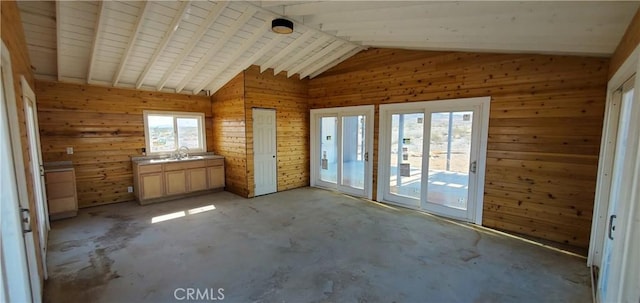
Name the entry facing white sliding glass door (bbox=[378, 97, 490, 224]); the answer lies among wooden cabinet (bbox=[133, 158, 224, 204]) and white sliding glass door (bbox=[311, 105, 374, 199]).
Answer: the wooden cabinet

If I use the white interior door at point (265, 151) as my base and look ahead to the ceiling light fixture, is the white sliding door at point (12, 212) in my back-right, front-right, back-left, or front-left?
front-right

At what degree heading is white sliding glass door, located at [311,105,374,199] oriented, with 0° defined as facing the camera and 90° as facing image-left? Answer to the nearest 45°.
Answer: approximately 45°

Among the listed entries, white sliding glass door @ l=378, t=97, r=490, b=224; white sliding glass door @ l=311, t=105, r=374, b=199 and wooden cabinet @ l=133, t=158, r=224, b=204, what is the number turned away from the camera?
0

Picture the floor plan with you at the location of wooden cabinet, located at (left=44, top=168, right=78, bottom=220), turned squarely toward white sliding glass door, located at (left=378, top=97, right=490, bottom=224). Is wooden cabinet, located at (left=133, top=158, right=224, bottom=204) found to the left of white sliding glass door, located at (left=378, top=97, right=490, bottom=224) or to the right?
left

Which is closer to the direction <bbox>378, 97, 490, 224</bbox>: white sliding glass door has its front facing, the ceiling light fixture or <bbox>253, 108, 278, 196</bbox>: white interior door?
the ceiling light fixture

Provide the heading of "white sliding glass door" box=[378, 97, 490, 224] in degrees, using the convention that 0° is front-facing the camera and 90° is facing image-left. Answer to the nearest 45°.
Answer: approximately 45°

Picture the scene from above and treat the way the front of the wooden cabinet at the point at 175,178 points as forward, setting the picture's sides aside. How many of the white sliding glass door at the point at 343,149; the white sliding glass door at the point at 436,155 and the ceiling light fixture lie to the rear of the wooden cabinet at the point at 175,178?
0

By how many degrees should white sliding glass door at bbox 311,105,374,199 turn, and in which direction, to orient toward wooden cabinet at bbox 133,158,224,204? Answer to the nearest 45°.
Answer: approximately 45° to its right

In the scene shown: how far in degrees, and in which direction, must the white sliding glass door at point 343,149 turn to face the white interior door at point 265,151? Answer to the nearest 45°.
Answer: approximately 45° to its right

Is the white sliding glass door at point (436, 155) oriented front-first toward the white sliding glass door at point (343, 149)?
no

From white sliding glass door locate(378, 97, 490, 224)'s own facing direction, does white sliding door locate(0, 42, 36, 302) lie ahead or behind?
ahead

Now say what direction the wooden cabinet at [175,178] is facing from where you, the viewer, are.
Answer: facing the viewer and to the right of the viewer

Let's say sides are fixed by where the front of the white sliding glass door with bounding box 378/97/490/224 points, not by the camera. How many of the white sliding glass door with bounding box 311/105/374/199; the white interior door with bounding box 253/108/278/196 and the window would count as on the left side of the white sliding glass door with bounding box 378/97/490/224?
0

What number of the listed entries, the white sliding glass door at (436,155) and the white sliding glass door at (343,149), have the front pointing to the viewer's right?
0

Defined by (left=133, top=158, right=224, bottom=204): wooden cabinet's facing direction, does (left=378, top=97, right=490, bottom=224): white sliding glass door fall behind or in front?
in front

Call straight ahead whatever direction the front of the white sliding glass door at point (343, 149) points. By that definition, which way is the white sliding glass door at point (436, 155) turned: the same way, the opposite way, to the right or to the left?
the same way

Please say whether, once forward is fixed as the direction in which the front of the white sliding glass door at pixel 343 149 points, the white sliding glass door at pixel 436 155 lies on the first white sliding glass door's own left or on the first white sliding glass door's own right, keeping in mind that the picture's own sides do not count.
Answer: on the first white sliding glass door's own left

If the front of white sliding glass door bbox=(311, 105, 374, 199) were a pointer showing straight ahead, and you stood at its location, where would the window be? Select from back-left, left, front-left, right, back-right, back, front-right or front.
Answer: front-right
